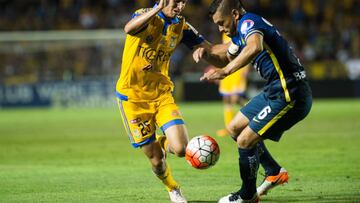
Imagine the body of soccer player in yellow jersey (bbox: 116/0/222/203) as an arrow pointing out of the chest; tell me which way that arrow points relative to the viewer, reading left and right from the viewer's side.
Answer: facing the viewer and to the right of the viewer

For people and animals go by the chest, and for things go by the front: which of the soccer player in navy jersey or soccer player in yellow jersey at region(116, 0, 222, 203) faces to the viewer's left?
the soccer player in navy jersey

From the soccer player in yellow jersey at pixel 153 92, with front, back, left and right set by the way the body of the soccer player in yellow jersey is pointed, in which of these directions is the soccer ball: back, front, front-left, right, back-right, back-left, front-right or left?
front

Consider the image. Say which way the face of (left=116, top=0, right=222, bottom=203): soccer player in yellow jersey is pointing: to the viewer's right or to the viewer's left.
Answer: to the viewer's right

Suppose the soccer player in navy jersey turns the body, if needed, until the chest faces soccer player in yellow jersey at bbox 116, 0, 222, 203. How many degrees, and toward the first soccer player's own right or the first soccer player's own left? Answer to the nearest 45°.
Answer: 0° — they already face them

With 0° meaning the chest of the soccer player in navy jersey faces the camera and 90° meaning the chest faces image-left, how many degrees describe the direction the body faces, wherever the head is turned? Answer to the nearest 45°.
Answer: approximately 90°

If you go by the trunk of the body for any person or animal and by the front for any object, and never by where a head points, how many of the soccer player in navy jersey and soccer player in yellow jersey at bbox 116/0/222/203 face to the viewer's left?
1

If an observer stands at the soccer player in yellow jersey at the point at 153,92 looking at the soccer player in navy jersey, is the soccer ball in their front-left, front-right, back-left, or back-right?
front-right
